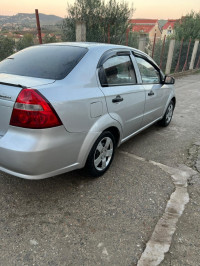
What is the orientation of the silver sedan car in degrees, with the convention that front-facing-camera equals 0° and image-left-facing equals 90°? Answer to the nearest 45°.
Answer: approximately 225°

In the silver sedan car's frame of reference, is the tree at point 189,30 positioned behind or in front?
in front

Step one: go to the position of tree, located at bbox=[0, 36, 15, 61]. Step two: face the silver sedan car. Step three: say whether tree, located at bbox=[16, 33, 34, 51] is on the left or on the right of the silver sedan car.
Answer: left

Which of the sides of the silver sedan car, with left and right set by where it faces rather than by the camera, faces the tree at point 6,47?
left

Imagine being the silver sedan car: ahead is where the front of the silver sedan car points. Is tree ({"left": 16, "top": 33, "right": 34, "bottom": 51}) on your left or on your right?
on your left
